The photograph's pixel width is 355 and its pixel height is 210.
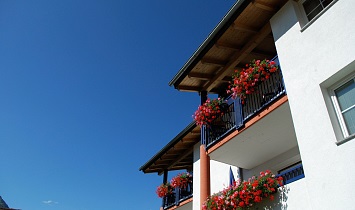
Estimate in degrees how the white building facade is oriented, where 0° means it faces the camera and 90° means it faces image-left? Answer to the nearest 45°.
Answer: approximately 45°

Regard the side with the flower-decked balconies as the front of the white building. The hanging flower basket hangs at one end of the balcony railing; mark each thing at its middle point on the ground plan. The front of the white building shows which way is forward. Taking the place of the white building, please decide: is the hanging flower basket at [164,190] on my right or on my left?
on my right
